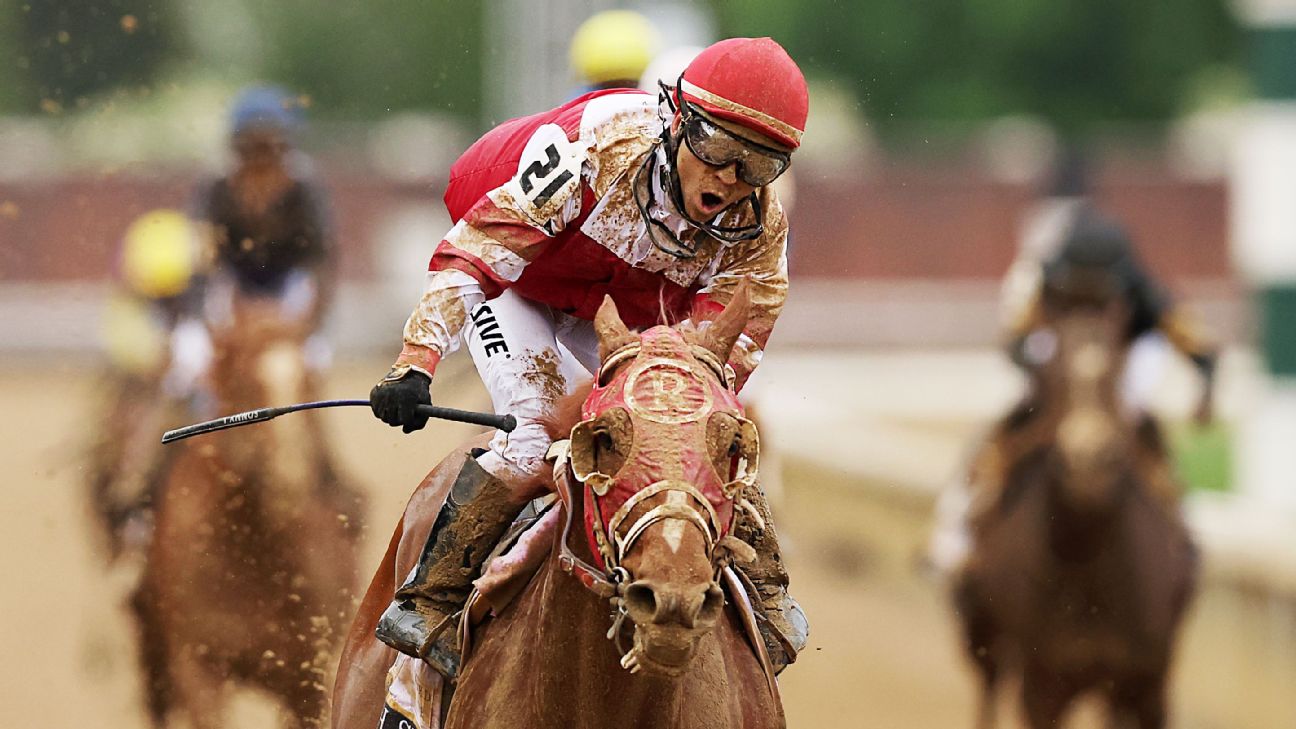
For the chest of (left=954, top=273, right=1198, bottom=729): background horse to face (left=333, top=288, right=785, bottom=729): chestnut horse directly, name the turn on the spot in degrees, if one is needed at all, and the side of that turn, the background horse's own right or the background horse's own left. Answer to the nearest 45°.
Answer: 0° — it already faces it

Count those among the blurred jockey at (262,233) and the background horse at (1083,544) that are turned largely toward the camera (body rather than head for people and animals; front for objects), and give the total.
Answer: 2

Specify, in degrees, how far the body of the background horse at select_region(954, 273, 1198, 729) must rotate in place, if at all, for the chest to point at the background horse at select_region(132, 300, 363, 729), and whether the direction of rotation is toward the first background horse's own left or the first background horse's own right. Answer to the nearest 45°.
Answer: approximately 45° to the first background horse's own right

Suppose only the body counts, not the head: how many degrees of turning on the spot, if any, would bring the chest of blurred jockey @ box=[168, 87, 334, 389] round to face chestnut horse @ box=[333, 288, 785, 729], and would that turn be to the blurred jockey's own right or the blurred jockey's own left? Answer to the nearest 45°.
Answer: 0° — they already face it

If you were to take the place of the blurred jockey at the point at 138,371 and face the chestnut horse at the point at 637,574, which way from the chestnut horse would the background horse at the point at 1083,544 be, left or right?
left

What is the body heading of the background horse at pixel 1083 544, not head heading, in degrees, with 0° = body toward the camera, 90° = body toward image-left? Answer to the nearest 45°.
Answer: approximately 0°

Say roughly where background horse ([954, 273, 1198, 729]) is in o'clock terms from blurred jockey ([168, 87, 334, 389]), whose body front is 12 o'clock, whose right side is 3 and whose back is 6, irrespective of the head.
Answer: The background horse is roughly at 10 o'clock from the blurred jockey.
